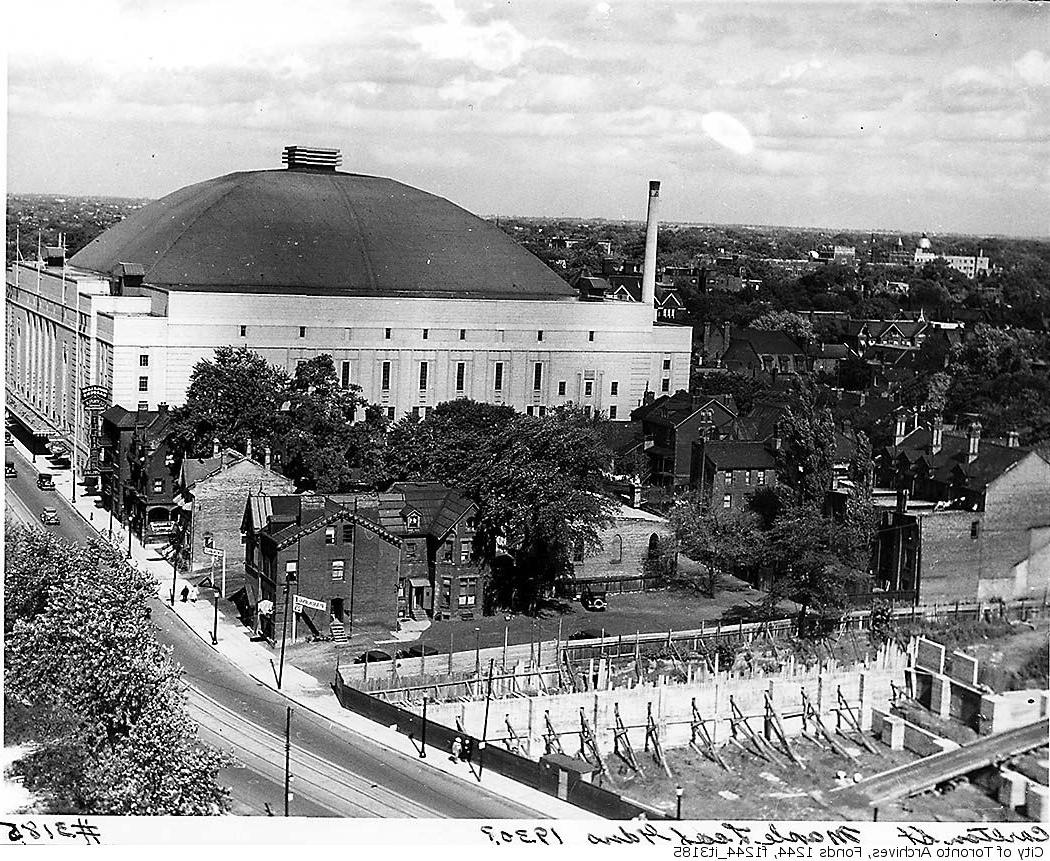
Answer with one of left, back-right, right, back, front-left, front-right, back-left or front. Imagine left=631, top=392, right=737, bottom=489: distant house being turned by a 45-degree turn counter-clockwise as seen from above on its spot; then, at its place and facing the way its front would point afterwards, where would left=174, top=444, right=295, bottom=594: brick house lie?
front-right

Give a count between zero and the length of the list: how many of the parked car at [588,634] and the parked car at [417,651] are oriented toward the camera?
0

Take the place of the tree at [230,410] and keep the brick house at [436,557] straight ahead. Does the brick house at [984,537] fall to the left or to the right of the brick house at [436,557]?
left

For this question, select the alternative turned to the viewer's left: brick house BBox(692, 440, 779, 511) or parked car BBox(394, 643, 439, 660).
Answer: the parked car

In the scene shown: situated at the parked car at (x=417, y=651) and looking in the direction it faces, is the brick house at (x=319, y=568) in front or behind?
in front

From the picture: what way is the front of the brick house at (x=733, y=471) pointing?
toward the camera

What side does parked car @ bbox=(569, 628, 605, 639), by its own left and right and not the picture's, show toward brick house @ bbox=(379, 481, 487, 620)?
front

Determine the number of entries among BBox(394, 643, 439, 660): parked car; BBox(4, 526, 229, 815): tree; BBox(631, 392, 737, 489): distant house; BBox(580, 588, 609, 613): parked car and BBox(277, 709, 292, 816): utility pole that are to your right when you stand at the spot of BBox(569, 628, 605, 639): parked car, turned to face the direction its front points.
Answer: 2

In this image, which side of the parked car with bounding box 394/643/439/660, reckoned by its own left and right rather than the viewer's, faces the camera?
left

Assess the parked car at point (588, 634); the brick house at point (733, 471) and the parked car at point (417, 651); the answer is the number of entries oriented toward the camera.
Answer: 1

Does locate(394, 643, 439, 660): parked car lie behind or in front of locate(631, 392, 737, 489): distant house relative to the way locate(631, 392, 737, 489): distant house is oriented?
in front

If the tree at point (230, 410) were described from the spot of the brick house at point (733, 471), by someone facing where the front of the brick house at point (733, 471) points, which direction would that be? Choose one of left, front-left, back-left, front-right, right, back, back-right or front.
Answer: right

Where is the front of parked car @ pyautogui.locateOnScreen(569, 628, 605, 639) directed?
to the viewer's left

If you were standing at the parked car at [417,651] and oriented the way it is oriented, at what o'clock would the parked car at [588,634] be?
the parked car at [588,634] is roughly at 5 o'clock from the parked car at [417,651].

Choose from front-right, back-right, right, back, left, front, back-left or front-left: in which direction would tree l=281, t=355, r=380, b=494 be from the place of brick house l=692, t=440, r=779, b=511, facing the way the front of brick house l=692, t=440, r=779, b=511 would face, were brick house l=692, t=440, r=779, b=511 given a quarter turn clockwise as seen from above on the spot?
front

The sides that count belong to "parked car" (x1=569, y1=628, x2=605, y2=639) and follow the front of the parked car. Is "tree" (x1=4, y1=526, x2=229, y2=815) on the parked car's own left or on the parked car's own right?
on the parked car's own left

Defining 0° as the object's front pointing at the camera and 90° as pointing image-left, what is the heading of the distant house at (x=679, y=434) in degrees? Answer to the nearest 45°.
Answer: approximately 45°

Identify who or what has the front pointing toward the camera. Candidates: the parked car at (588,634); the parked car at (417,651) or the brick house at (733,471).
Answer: the brick house

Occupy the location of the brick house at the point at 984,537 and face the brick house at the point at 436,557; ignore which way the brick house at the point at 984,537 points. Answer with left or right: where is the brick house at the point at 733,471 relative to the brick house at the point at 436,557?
right
